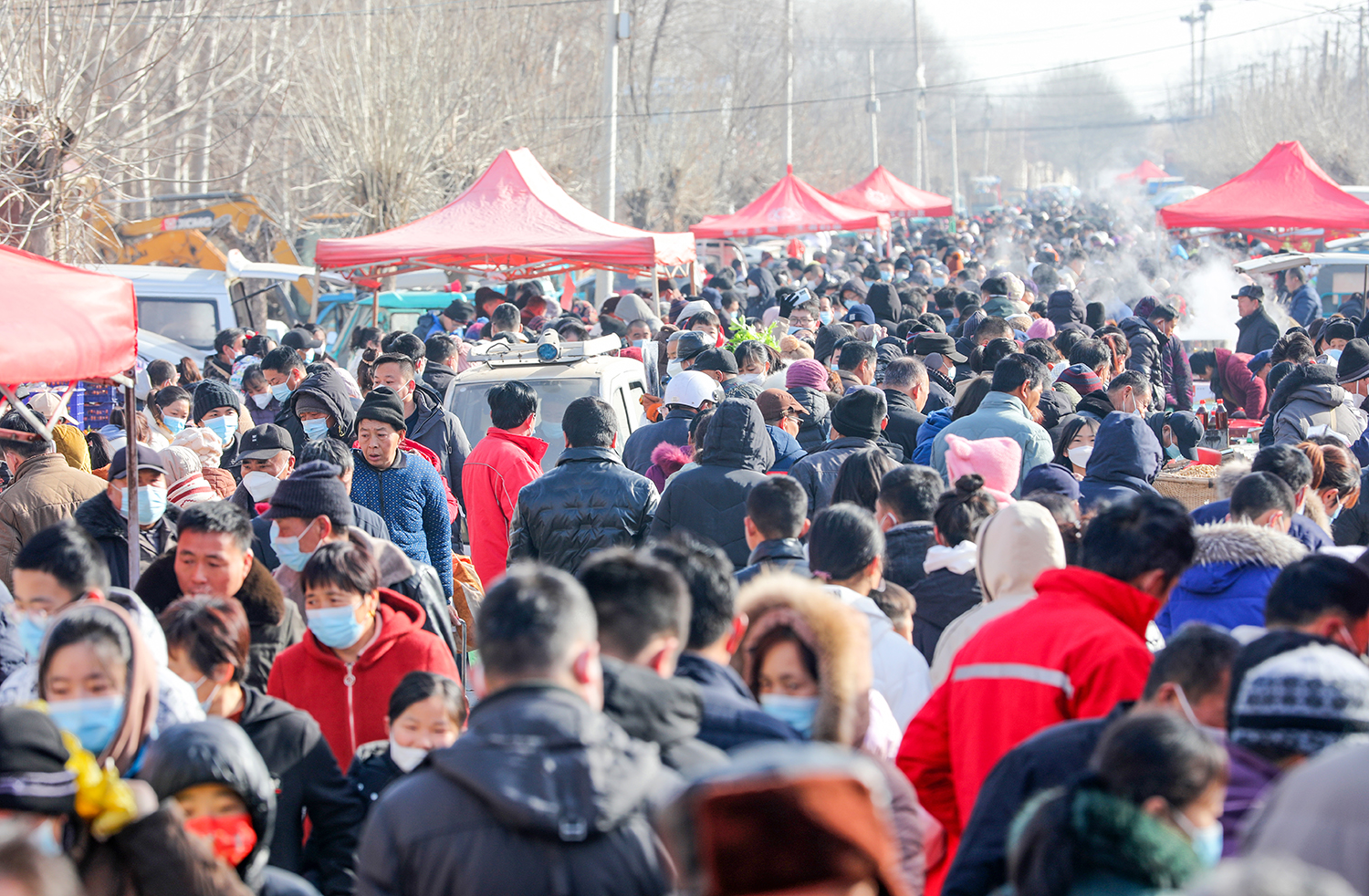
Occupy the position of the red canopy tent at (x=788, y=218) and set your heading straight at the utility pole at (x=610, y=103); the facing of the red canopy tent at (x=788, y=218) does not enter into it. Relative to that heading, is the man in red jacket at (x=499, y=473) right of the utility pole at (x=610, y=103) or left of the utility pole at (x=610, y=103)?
left

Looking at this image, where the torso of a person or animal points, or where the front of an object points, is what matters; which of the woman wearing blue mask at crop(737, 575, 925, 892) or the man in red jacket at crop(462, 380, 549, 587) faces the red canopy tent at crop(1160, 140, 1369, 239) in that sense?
the man in red jacket

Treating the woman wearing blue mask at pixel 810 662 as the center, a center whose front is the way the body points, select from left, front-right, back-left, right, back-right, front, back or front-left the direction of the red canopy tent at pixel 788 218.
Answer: back-right

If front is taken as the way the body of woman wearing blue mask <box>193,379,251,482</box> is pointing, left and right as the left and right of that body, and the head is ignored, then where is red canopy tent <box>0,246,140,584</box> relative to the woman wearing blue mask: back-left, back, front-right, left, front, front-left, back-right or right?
front-right

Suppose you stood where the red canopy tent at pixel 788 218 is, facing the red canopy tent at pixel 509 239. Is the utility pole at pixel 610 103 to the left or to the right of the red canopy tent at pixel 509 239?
right

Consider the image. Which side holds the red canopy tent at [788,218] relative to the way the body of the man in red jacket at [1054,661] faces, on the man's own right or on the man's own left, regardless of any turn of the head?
on the man's own left
